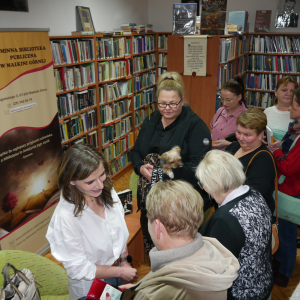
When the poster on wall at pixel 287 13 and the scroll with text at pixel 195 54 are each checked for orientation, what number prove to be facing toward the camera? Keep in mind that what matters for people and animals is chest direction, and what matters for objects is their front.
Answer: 2

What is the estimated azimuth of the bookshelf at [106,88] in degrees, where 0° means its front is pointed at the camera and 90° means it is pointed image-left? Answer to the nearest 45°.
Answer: approximately 315°

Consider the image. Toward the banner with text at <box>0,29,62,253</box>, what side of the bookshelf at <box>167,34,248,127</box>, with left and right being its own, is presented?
right
